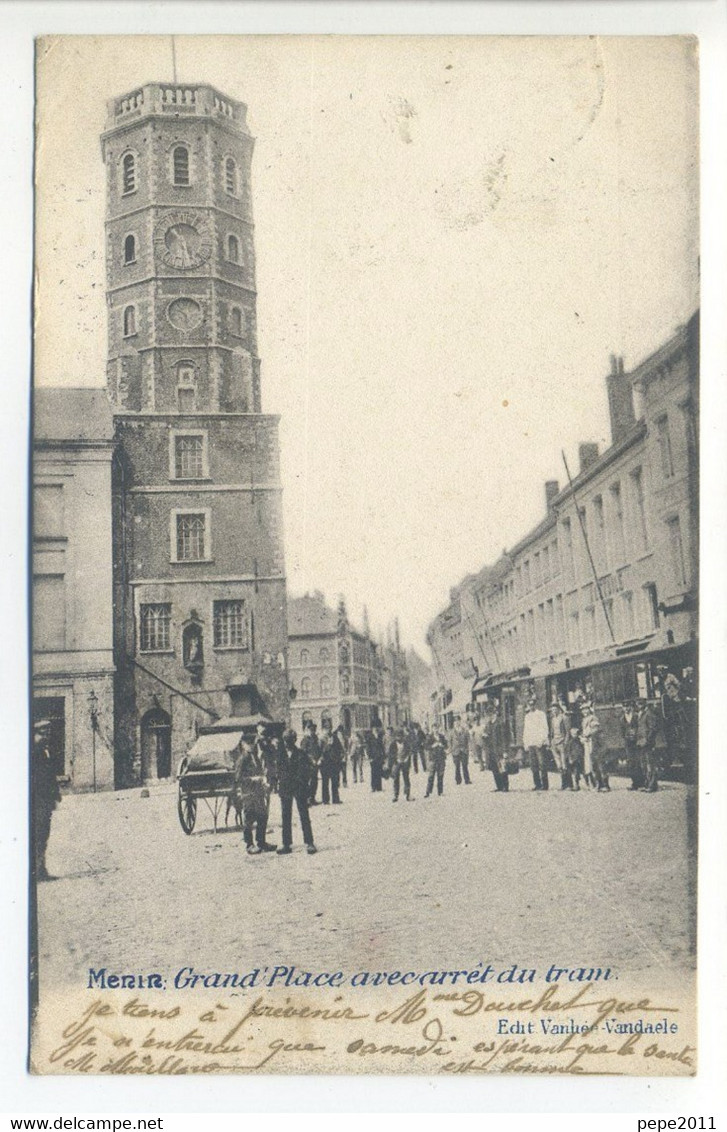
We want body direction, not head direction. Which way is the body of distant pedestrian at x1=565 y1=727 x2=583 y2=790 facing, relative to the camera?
toward the camera

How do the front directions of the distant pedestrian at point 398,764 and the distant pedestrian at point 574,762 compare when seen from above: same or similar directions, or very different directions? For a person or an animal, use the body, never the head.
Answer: same or similar directions

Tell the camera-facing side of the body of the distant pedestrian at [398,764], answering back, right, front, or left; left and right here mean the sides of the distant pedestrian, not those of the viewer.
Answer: front

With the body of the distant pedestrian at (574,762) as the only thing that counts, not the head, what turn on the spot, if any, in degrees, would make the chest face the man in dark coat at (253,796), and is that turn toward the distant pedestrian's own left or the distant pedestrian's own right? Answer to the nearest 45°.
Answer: approximately 90° to the distant pedestrian's own right

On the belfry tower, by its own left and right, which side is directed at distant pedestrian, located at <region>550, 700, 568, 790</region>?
left

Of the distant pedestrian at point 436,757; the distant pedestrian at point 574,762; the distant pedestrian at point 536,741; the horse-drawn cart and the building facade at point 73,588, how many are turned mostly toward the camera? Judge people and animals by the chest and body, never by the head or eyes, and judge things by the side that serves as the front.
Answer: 4
